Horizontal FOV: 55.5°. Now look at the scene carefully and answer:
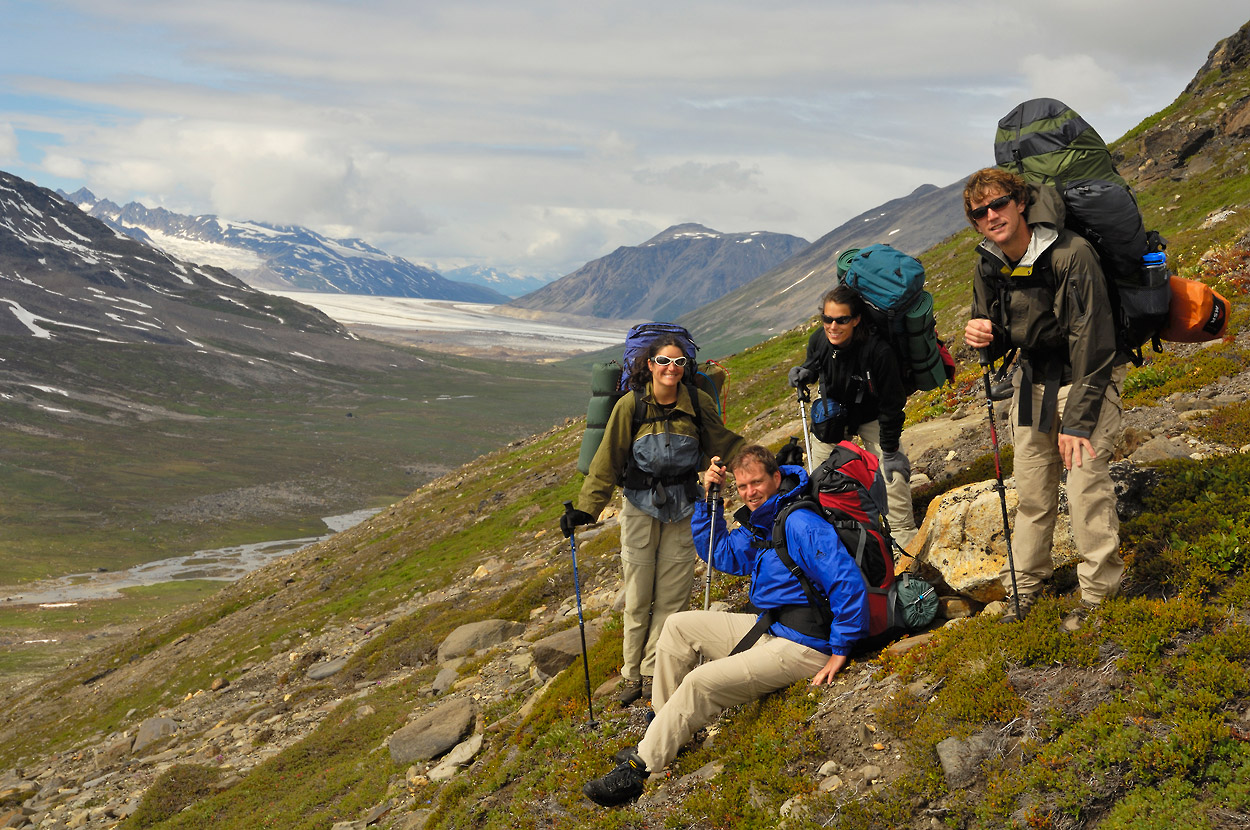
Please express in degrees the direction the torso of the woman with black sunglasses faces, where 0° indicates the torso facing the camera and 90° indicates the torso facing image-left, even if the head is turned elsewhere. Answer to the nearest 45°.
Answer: approximately 45°

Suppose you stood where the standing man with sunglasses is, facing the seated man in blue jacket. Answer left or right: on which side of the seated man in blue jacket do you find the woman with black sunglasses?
right

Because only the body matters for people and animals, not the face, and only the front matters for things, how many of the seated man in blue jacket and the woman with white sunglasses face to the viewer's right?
0

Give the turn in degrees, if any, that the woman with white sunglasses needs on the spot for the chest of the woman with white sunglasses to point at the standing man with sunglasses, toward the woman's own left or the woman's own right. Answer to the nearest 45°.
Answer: approximately 45° to the woman's own left

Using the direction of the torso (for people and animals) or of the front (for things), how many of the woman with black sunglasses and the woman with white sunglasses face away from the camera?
0

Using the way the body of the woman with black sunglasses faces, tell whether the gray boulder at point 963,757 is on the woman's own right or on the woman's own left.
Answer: on the woman's own left

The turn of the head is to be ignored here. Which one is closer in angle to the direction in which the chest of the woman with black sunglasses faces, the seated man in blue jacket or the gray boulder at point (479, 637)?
the seated man in blue jacket

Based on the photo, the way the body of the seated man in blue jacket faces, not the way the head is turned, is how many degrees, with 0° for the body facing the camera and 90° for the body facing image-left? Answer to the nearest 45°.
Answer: approximately 45°
